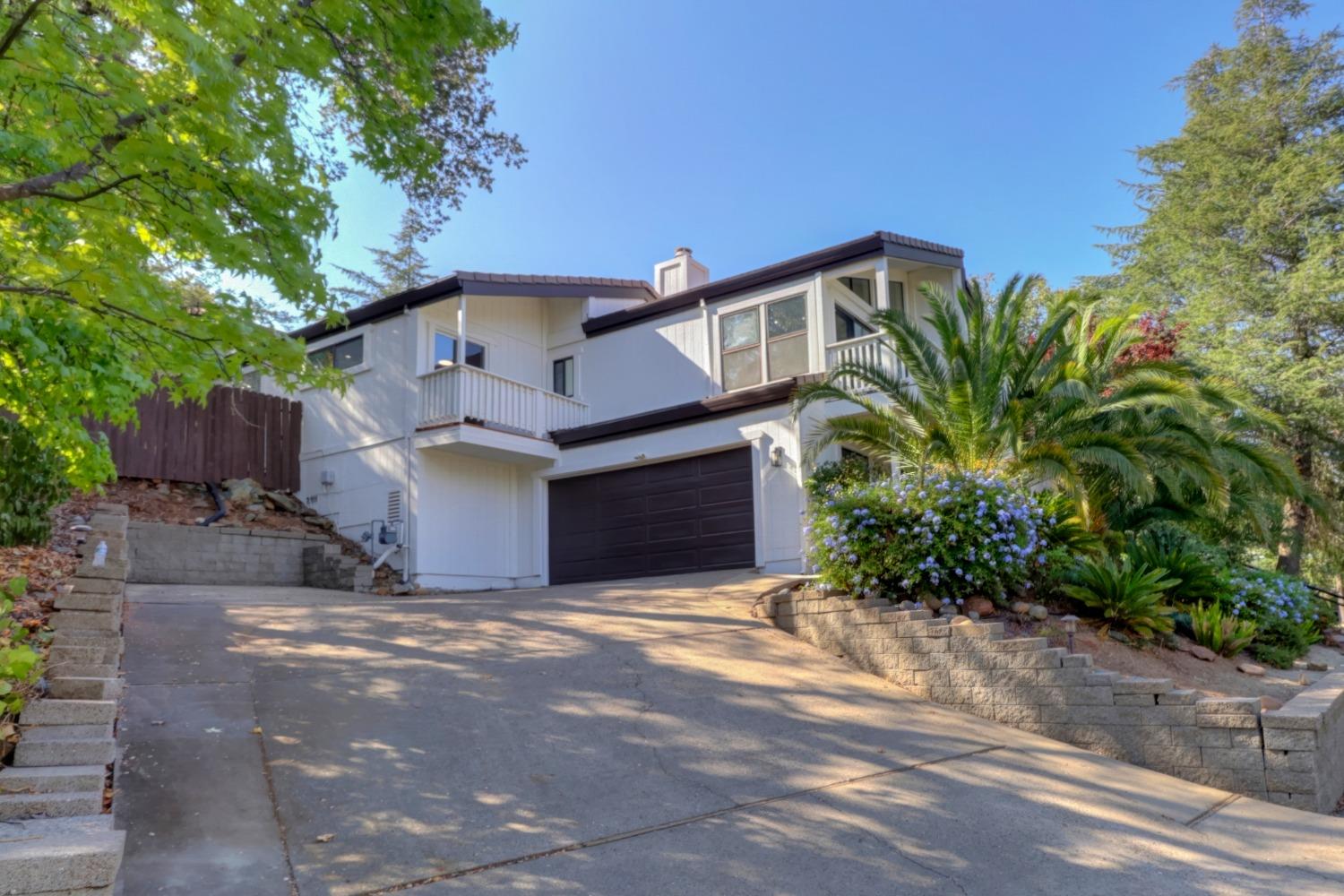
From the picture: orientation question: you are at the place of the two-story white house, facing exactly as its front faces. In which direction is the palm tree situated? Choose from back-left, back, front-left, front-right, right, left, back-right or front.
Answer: left

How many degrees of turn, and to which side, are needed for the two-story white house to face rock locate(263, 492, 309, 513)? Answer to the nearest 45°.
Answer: approximately 45° to its right

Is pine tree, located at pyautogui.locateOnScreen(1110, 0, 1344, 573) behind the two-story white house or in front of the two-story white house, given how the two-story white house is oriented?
behind

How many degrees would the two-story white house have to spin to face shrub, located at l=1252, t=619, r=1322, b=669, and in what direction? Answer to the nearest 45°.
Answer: approximately 90° to its left

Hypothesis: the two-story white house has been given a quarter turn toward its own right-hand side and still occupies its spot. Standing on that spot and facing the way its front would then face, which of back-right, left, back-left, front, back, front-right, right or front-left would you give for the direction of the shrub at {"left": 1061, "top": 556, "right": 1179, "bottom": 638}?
back

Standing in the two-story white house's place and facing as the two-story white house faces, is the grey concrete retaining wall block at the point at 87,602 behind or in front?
in front

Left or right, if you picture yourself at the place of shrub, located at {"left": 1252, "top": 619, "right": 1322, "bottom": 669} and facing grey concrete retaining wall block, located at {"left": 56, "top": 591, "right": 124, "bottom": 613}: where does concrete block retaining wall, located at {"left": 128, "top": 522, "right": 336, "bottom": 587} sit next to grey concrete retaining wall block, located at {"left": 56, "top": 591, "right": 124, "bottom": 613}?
right

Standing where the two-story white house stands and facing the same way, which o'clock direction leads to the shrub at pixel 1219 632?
The shrub is roughly at 9 o'clock from the two-story white house.

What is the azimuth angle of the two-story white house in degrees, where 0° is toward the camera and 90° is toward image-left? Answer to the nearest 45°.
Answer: approximately 45°

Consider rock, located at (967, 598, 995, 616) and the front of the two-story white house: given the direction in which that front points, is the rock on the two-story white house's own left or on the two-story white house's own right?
on the two-story white house's own left
